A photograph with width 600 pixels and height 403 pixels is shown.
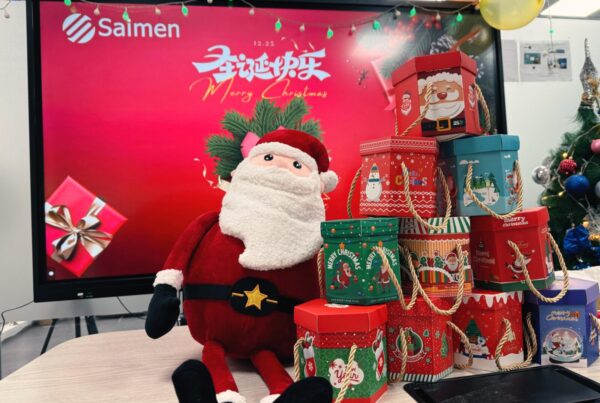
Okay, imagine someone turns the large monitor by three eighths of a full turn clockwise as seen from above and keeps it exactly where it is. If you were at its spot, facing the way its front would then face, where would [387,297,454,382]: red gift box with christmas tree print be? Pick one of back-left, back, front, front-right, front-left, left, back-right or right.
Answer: back

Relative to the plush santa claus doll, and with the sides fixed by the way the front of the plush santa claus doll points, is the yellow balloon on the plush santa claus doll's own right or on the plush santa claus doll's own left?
on the plush santa claus doll's own left

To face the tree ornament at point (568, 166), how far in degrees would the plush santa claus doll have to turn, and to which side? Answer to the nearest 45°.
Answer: approximately 135° to its left

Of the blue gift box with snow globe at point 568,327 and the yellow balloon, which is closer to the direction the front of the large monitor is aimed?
the blue gift box with snow globe

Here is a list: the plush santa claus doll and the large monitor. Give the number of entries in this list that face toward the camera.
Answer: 2

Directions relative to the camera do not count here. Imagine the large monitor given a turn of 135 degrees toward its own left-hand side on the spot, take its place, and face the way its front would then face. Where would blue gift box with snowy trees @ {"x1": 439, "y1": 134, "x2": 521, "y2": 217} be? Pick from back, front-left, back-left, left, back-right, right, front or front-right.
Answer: right

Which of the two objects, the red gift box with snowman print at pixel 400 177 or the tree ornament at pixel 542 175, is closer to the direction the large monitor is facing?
the red gift box with snowman print

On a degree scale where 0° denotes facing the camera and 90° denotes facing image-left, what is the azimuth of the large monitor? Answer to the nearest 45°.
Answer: approximately 0°

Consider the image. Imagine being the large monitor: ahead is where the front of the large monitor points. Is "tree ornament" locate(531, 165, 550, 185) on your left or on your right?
on your left

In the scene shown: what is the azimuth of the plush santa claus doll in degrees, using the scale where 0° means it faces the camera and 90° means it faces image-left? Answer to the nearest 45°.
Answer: approximately 0°
